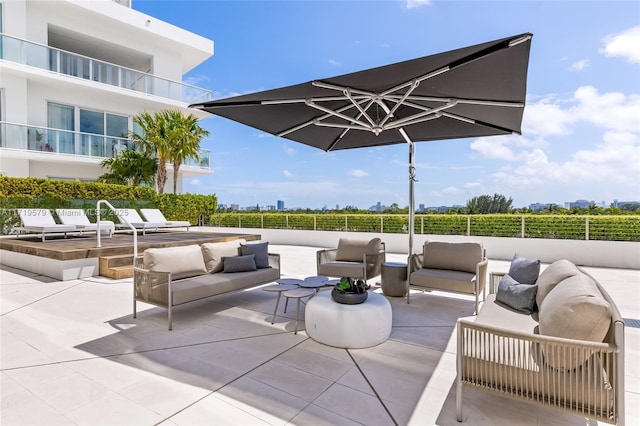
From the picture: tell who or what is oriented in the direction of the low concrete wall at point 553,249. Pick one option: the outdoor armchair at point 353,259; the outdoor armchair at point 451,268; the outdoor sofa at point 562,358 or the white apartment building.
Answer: the white apartment building

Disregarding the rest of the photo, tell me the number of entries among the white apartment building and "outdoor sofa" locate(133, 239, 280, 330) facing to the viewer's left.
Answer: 0

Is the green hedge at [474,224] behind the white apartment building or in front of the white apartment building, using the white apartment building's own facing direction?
in front

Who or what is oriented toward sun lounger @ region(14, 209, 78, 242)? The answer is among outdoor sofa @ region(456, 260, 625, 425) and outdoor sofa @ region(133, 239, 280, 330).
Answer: outdoor sofa @ region(456, 260, 625, 425)

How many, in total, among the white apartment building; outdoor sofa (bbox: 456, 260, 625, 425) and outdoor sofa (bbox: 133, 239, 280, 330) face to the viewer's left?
1

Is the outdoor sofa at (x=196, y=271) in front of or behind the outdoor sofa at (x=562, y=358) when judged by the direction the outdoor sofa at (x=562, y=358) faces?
in front

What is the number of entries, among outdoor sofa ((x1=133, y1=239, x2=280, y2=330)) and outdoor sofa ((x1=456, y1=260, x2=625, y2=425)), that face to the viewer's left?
1

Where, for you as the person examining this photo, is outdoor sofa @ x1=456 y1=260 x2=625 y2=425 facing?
facing to the left of the viewer

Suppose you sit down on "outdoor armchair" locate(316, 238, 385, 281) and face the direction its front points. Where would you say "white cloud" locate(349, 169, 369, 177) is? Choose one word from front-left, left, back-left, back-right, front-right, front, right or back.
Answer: back-right

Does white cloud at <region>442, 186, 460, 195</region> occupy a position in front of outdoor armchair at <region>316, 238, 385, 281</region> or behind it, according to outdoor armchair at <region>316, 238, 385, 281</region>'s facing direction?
behind

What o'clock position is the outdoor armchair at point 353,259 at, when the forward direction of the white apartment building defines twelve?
The outdoor armchair is roughly at 1 o'clock from the white apartment building.

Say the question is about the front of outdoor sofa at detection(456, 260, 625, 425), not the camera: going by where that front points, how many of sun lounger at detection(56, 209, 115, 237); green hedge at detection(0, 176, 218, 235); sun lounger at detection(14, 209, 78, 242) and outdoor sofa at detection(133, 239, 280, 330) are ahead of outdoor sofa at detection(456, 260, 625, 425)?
4

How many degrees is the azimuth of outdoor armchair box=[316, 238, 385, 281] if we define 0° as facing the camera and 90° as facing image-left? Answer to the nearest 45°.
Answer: approximately 45°

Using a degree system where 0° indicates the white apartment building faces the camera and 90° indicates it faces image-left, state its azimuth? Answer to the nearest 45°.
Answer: approximately 315°

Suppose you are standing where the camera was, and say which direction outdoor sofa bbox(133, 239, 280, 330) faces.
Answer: facing the viewer and to the right of the viewer

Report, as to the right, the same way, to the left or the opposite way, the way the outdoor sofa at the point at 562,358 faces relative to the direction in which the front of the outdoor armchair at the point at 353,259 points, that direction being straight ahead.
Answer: to the right

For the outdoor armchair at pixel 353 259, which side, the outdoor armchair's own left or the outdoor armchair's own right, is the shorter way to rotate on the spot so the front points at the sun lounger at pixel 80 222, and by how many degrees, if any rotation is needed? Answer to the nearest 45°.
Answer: approximately 45° to the outdoor armchair's own right
